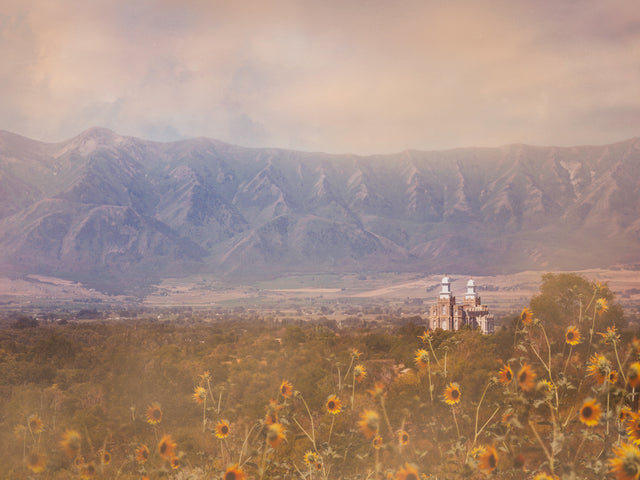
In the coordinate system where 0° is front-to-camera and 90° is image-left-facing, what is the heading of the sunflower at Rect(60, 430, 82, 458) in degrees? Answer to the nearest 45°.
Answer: approximately 315°

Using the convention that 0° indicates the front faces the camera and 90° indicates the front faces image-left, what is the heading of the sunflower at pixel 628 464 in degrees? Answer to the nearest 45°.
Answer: approximately 0°

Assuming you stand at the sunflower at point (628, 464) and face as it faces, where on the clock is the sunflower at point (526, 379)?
the sunflower at point (526, 379) is roughly at 5 o'clock from the sunflower at point (628, 464).

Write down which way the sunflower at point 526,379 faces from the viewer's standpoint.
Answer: facing the viewer and to the left of the viewer
